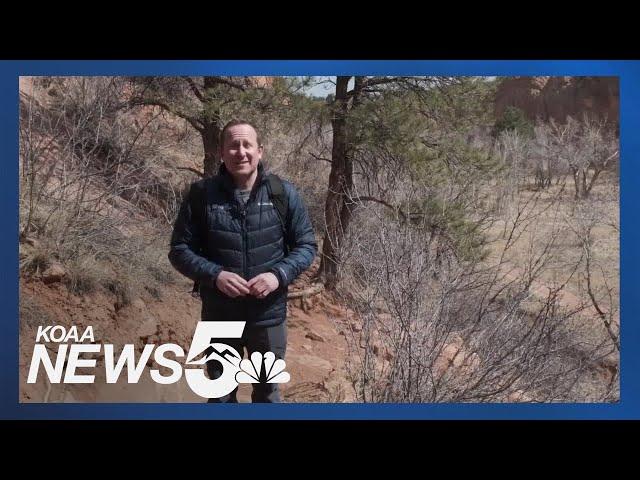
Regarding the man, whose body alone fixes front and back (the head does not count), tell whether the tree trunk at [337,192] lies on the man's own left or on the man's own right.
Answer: on the man's own left

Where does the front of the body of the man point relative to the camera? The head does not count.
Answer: toward the camera
